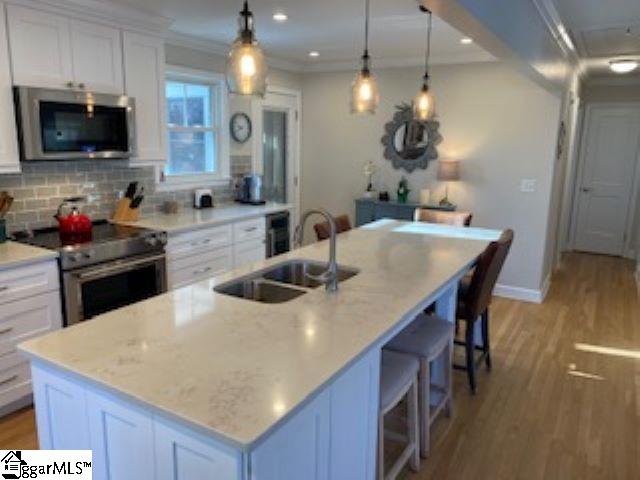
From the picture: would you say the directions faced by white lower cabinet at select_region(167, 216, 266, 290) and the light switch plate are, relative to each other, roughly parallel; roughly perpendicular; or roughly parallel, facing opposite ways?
roughly perpendicular

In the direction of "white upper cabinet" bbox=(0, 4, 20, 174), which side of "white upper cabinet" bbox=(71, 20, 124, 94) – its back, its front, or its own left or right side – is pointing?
right

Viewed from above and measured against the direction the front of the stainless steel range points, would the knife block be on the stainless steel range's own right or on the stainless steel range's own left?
on the stainless steel range's own left

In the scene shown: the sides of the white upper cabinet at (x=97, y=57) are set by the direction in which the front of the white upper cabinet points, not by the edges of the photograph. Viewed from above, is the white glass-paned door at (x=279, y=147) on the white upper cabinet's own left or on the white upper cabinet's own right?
on the white upper cabinet's own left

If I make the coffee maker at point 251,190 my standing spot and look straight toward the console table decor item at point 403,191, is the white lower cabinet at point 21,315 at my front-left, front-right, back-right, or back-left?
back-right

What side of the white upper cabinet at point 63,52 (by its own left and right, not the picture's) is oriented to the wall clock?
left

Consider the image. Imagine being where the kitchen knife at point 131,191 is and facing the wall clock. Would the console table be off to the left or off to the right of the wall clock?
right

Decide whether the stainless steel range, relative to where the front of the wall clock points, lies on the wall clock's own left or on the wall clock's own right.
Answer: on the wall clock's own right
